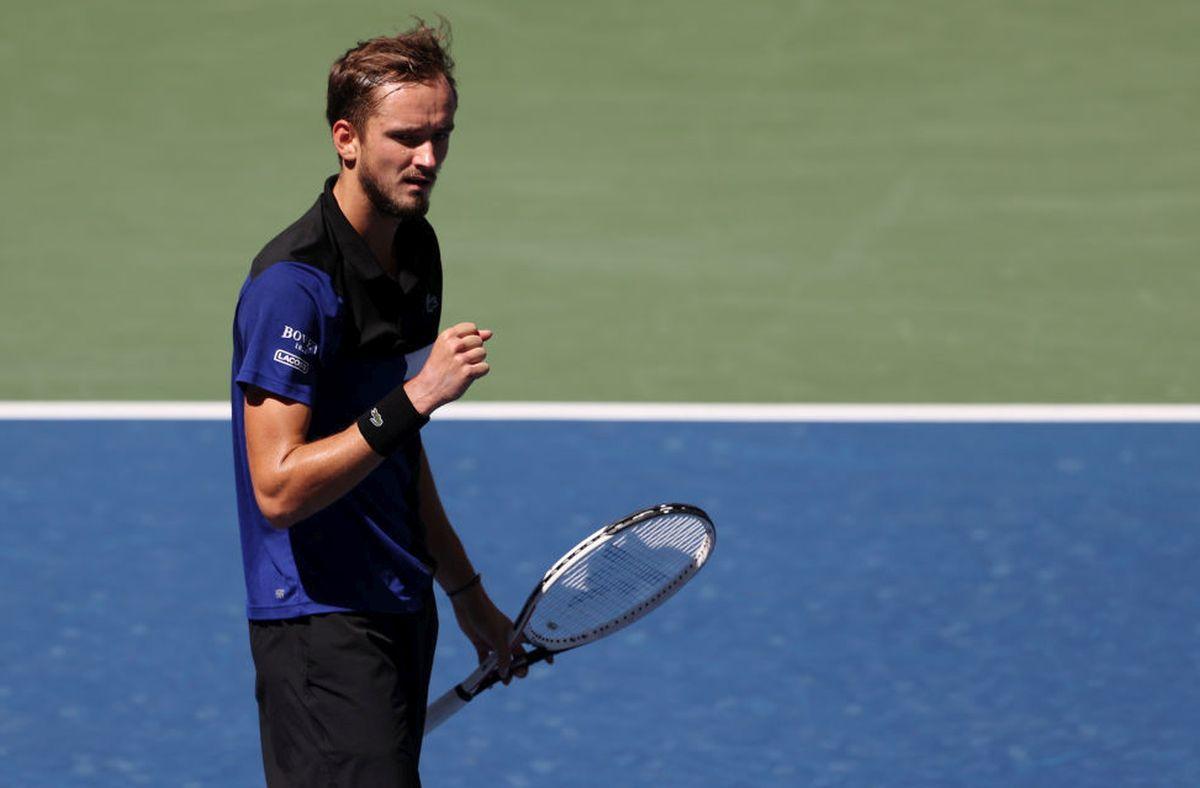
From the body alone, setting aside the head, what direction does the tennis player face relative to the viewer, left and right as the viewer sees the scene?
facing the viewer and to the right of the viewer

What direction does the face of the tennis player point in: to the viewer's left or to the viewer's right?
to the viewer's right
